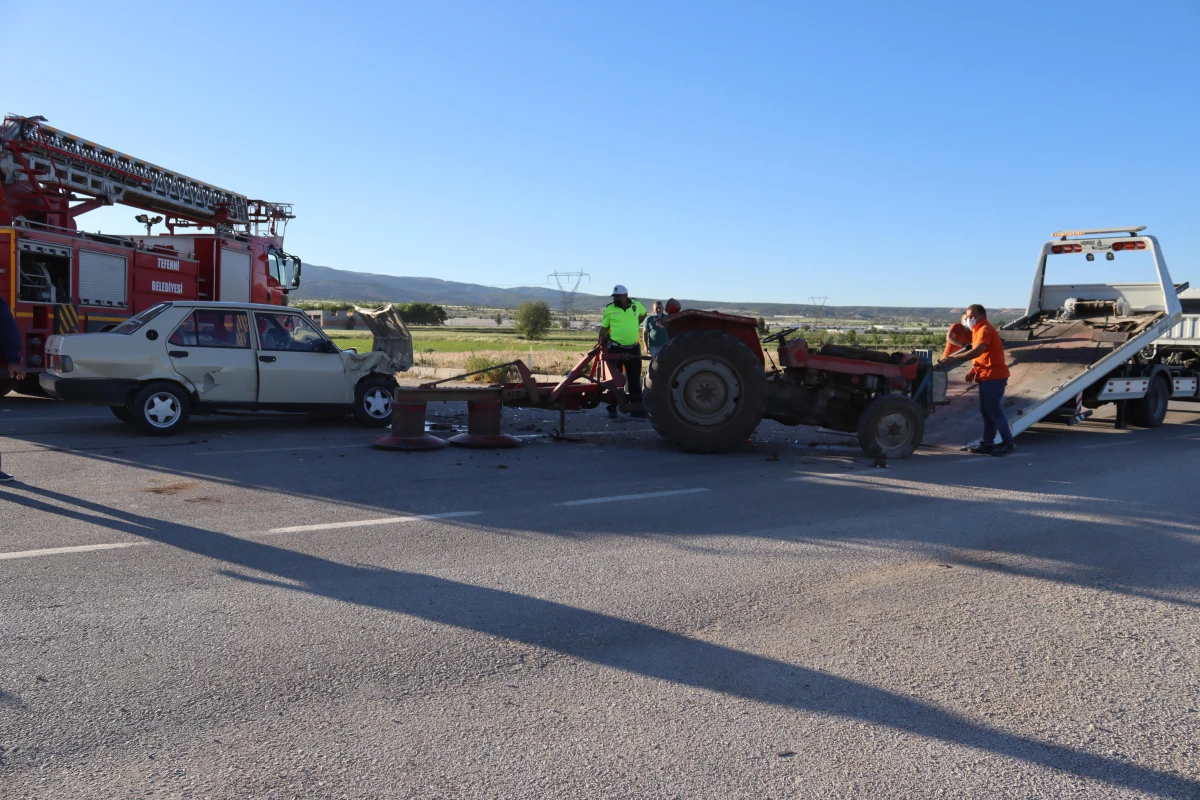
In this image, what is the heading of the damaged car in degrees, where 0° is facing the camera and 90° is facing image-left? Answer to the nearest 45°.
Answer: approximately 270°

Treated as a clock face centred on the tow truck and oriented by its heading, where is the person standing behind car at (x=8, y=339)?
The person standing behind car is roughly at 6 o'clock from the tow truck.

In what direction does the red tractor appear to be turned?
to the viewer's right

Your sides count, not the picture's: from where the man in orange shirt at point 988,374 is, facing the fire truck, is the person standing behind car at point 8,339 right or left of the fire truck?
left

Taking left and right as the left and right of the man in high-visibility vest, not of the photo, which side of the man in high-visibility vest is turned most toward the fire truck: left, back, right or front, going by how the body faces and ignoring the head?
right

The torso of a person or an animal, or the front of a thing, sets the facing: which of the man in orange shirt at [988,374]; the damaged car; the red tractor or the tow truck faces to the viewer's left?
the man in orange shirt

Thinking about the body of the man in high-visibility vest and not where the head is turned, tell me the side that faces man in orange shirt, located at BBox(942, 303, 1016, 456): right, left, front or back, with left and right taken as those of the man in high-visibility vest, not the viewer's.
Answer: left

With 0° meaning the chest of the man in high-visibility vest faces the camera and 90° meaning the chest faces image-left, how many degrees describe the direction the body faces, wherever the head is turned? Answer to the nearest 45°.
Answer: approximately 0°

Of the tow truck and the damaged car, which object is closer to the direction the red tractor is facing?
the tow truck

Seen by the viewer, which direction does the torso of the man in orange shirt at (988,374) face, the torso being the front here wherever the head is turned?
to the viewer's left

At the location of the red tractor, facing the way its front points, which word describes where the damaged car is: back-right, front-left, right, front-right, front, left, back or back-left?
back

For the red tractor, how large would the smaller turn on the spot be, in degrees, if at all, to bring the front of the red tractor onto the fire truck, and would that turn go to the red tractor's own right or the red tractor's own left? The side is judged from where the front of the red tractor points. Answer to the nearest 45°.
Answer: approximately 180°

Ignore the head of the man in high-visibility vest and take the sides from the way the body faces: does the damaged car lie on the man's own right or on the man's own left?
on the man's own right

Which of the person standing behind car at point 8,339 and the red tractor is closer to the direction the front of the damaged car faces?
the red tractor
